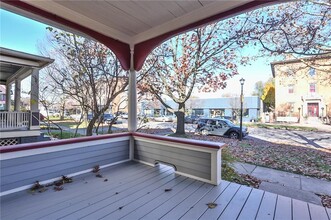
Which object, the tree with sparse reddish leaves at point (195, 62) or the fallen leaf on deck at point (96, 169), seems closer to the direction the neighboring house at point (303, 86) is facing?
the fallen leaf on deck

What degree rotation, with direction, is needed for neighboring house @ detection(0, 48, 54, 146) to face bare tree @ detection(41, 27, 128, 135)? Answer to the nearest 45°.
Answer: approximately 45° to its right

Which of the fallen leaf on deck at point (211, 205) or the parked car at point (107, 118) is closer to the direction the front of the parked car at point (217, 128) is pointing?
the fallen leaf on deck

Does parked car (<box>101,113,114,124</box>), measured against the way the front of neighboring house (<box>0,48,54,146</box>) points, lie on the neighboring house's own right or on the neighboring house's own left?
on the neighboring house's own right

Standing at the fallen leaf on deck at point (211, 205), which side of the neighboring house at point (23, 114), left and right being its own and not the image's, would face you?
right

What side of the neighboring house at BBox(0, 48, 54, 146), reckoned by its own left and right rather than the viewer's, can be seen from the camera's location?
right

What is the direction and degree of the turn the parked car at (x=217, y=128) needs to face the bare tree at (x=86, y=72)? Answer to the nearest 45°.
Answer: approximately 90° to its right

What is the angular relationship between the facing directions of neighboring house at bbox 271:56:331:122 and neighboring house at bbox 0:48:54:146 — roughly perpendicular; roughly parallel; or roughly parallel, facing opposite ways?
roughly parallel, facing opposite ways

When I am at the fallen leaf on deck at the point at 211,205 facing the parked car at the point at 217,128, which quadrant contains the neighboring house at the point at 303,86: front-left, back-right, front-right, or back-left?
front-right

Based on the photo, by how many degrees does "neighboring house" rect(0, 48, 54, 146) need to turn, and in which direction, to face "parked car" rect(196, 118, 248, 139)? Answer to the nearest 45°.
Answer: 0° — it already faces it

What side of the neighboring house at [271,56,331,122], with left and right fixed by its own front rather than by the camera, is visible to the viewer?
front

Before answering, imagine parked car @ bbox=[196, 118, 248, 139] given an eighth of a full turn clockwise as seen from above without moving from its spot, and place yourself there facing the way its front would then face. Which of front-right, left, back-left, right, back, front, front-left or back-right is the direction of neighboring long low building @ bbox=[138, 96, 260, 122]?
back

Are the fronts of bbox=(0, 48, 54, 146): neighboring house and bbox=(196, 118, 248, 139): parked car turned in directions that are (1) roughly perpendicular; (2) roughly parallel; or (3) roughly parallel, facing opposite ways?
roughly perpendicular

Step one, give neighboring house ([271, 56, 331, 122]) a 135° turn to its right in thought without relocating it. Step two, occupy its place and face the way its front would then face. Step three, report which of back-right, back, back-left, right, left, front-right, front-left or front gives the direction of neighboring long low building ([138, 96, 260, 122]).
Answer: front

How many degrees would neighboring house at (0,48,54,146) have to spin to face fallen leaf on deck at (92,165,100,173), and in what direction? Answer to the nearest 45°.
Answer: approximately 90° to its right

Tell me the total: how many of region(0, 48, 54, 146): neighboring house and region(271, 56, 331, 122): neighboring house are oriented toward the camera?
1

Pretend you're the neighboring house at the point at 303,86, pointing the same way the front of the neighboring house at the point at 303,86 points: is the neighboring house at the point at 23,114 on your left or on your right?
on your right

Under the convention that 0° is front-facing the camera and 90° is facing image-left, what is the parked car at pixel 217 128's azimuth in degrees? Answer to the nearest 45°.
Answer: approximately 315°

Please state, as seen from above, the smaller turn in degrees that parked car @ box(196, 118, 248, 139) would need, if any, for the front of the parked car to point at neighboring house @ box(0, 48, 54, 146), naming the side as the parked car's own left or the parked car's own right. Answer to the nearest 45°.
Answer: approximately 90° to the parked car's own right
